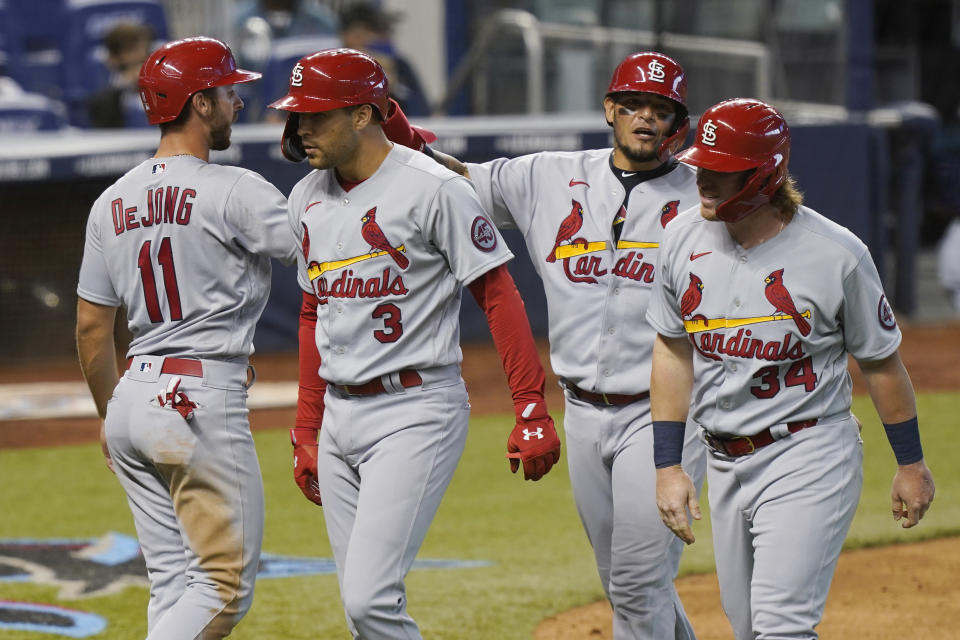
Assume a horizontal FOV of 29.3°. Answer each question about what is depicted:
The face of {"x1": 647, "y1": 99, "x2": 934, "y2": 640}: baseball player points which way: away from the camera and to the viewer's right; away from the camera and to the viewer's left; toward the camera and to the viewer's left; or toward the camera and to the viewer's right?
toward the camera and to the viewer's left

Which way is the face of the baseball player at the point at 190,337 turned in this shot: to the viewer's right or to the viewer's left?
to the viewer's right

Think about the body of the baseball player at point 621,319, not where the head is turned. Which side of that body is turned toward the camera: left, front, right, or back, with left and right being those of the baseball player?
front

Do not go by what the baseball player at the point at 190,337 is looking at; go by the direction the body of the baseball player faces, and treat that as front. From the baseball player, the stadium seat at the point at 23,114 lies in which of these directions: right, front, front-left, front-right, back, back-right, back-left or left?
front-left

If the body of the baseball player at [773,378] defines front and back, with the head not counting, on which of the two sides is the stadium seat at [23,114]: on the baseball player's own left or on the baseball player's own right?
on the baseball player's own right

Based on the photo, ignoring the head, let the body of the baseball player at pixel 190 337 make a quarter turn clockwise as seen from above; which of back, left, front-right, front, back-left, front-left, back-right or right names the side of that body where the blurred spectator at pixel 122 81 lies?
back-left

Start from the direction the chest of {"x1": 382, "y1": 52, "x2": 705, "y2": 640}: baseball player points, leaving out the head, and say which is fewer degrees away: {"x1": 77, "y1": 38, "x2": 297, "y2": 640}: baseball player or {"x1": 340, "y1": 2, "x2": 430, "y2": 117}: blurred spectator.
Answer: the baseball player

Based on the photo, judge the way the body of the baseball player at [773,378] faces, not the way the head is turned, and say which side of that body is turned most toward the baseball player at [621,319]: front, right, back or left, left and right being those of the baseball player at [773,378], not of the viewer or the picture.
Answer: right

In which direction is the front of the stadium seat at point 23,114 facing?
toward the camera

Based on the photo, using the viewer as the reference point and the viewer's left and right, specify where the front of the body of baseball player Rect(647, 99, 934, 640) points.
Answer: facing the viewer and to the left of the viewer

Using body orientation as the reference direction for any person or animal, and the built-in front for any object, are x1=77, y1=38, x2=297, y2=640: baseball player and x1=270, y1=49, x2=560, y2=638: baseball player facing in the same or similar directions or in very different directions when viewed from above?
very different directions

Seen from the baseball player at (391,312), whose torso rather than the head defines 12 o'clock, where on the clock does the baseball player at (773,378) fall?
the baseball player at (773,378) is roughly at 8 o'clock from the baseball player at (391,312).

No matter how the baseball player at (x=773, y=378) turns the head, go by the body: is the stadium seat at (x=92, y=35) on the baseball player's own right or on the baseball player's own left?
on the baseball player's own right

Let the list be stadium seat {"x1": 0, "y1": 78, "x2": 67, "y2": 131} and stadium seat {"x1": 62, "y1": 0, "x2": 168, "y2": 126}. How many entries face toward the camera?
2

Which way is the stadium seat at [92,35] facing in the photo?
toward the camera

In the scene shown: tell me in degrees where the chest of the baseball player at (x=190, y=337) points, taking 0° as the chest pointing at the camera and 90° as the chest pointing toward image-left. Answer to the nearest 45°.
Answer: approximately 225°
